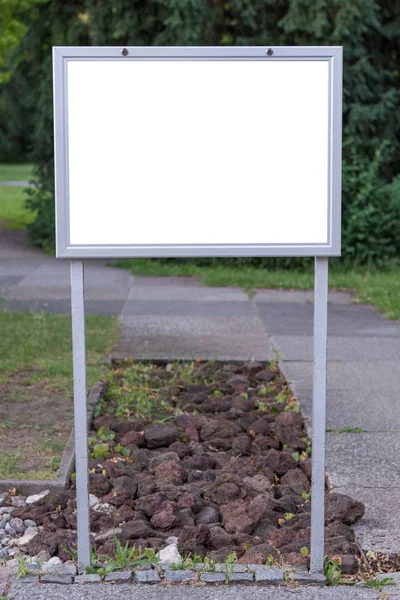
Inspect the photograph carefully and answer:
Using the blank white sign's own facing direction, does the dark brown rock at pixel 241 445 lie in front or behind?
behind

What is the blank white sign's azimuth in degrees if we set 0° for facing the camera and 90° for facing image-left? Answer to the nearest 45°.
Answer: approximately 0°

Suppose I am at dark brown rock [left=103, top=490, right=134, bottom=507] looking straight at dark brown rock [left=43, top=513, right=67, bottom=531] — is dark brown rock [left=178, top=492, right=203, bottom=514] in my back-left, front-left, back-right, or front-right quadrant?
back-left

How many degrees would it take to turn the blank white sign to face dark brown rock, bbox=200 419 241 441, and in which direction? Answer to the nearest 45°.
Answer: approximately 180°
